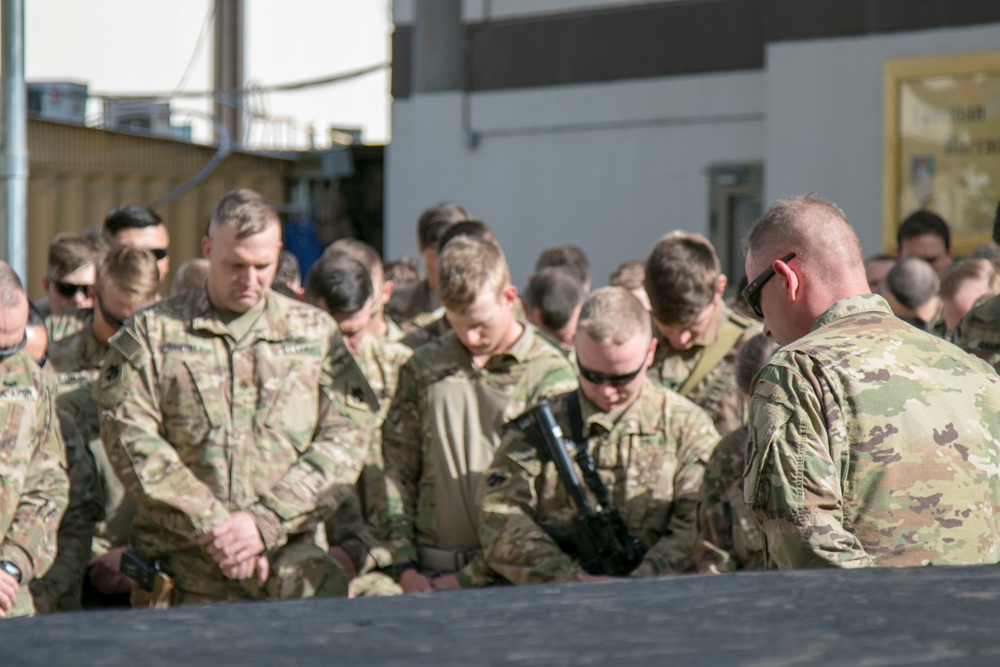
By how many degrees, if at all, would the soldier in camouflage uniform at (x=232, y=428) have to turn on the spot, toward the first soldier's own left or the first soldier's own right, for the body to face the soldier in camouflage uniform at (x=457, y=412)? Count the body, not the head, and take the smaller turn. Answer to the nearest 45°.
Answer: approximately 90° to the first soldier's own left

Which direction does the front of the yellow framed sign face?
toward the camera

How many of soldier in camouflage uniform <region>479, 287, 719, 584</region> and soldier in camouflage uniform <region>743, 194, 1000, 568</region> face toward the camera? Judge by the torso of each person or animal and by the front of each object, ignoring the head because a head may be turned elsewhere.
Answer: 1

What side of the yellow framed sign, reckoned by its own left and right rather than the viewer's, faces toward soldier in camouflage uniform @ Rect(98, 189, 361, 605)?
front

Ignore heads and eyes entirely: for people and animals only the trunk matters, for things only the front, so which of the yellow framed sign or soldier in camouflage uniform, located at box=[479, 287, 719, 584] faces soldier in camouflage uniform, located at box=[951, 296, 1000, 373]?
the yellow framed sign

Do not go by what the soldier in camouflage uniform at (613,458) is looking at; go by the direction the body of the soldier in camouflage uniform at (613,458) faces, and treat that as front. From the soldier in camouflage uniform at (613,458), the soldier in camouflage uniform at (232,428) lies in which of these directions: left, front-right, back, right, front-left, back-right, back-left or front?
right

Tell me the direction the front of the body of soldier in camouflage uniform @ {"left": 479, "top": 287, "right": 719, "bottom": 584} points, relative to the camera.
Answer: toward the camera

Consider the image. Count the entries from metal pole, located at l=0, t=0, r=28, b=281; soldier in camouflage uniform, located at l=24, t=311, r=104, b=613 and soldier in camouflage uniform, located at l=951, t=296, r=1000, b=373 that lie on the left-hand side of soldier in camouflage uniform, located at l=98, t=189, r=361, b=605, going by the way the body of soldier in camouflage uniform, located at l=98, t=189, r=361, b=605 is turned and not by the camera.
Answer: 1

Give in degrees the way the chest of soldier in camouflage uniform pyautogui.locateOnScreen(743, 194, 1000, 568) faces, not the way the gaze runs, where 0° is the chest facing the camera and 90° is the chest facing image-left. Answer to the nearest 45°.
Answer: approximately 135°

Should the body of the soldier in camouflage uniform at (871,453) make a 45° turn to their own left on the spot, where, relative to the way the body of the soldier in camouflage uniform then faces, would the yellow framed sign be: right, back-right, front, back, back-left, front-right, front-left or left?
right

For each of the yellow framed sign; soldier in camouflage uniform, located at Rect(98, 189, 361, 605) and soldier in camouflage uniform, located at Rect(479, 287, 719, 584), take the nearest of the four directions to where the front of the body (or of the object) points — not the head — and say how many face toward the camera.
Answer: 3

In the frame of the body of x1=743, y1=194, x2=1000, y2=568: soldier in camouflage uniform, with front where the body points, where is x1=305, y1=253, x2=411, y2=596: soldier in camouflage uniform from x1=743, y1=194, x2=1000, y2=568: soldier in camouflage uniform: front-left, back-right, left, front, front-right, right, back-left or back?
front
